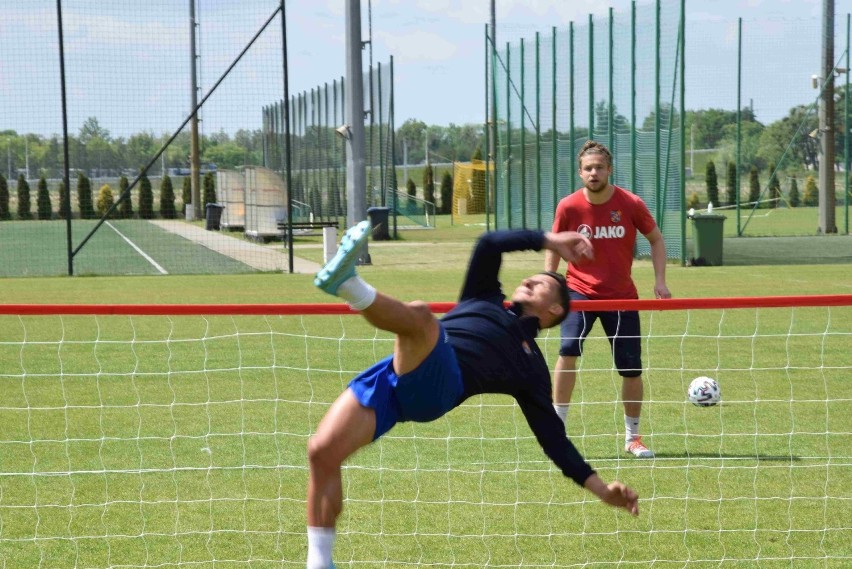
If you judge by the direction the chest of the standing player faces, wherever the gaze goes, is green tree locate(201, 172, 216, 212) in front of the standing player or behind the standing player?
behind

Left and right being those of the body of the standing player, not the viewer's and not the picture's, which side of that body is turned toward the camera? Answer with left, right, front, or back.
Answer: front

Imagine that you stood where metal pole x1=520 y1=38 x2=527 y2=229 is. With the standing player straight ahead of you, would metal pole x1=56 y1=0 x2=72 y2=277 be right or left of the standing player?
right

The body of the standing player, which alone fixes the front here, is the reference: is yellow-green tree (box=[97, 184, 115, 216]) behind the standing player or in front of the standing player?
behind

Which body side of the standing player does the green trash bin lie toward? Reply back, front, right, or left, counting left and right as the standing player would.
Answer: back

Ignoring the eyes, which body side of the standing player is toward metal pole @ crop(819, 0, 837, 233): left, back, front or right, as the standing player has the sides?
back

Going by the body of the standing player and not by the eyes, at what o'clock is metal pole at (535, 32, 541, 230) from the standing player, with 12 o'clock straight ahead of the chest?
The metal pole is roughly at 6 o'clock from the standing player.

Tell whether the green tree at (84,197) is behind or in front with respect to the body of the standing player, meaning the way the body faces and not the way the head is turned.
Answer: behind

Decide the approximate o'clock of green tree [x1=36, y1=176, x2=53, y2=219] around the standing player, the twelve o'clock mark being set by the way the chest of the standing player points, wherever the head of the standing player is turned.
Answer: The green tree is roughly at 5 o'clock from the standing player.

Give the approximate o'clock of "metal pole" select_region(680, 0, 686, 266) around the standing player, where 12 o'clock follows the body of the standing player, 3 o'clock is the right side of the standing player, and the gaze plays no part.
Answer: The metal pole is roughly at 6 o'clock from the standing player.

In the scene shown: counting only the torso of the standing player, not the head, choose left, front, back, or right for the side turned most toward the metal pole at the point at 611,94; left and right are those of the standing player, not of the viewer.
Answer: back

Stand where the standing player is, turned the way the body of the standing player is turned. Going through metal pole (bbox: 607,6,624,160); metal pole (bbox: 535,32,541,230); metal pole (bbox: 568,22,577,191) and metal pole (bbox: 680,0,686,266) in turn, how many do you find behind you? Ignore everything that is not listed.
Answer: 4

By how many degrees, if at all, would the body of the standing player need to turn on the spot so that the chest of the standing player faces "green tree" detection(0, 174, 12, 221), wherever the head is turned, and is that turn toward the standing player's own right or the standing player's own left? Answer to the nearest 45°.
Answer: approximately 135° to the standing player's own right

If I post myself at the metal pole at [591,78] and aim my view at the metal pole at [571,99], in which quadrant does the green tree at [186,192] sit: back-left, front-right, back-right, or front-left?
front-left

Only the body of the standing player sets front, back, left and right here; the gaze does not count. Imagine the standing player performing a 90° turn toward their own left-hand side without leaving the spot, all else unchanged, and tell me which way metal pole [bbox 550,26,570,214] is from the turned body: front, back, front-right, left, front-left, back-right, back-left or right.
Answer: left

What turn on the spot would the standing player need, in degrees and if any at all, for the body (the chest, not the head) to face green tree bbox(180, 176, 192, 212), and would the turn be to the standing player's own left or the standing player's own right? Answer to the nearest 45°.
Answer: approximately 135° to the standing player's own right

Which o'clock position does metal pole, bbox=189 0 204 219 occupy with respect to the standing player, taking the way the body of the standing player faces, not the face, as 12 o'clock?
The metal pole is roughly at 5 o'clock from the standing player.

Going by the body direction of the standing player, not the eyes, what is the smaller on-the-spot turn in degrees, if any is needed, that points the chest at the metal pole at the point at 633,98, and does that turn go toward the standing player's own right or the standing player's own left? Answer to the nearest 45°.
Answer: approximately 180°
